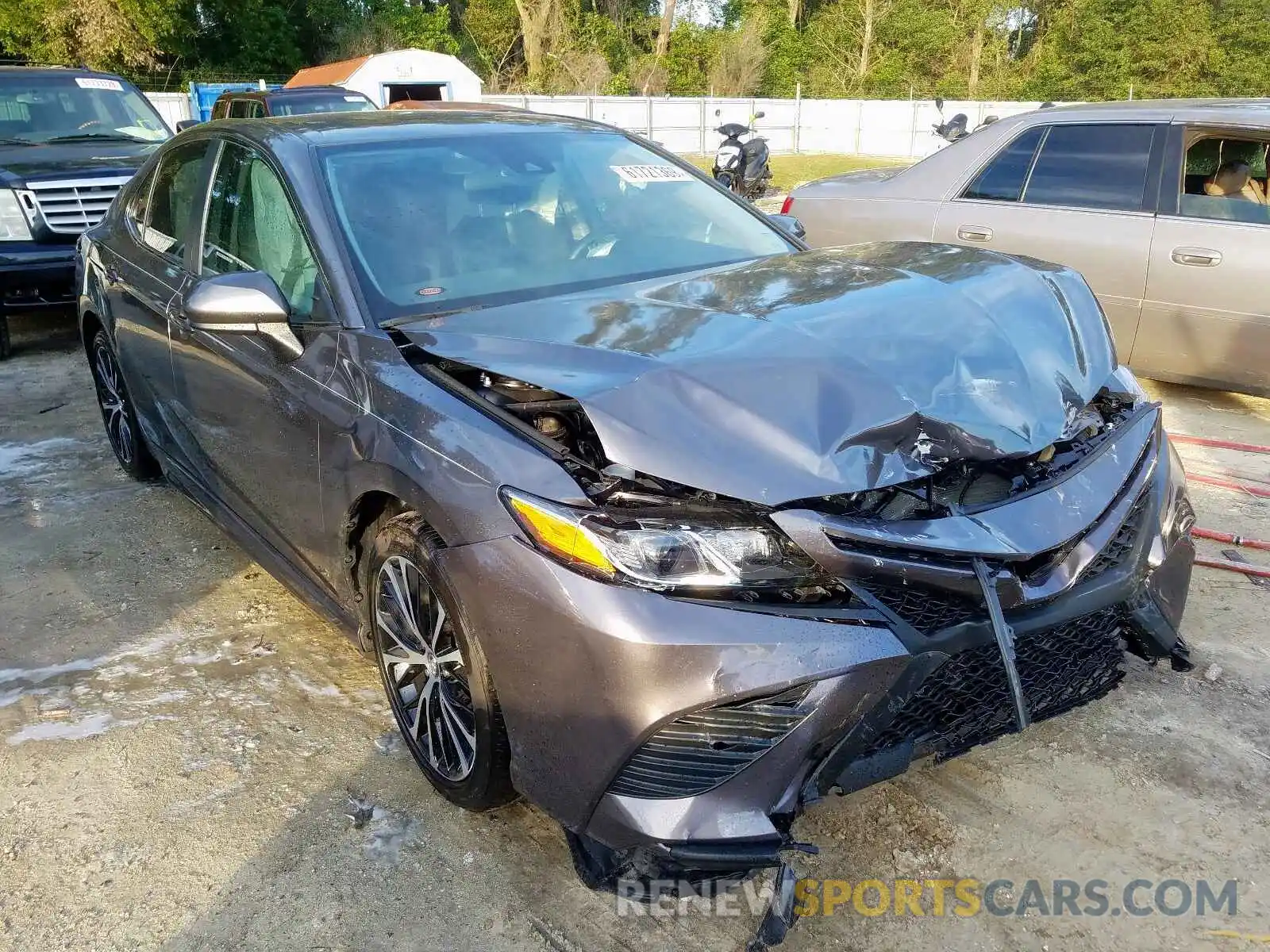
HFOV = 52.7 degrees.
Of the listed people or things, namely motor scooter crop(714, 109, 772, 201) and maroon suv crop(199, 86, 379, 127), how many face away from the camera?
0

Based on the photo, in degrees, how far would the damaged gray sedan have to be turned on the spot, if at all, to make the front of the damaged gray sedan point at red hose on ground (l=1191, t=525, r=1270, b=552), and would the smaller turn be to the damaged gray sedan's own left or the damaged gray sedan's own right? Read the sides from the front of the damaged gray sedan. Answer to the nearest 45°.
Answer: approximately 90° to the damaged gray sedan's own left

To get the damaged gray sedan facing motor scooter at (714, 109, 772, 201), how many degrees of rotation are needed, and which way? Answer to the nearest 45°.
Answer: approximately 135° to its left

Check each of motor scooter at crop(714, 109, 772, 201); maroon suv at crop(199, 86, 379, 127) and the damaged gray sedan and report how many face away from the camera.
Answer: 0

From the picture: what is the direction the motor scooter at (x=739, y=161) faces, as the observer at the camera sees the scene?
facing the viewer and to the left of the viewer

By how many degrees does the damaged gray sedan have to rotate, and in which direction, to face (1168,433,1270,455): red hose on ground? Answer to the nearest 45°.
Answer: approximately 90° to its left

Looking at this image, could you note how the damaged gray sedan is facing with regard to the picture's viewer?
facing the viewer and to the right of the viewer

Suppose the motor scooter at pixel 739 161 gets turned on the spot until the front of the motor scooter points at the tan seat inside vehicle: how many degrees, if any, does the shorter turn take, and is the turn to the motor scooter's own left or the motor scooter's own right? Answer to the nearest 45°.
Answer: approximately 45° to the motor scooter's own left

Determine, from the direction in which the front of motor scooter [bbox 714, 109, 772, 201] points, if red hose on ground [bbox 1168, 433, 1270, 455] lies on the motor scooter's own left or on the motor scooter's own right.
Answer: on the motor scooter's own left

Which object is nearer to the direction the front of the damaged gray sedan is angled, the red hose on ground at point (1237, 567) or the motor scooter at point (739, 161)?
the red hose on ground

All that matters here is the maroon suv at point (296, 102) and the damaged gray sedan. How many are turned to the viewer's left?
0

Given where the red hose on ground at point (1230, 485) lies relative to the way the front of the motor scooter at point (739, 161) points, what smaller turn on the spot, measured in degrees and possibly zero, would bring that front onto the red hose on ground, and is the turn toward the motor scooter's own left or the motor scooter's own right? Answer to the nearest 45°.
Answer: approximately 45° to the motor scooter's own left

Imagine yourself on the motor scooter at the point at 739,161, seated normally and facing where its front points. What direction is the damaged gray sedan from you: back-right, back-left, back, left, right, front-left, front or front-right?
front-left

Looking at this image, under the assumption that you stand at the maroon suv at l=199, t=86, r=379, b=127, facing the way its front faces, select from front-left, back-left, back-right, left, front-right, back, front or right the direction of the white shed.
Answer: back-left

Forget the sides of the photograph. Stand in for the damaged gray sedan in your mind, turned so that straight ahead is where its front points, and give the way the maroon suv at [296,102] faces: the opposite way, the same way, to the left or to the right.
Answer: the same way

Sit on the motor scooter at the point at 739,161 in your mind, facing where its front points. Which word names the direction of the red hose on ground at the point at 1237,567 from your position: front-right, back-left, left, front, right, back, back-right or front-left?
front-left
